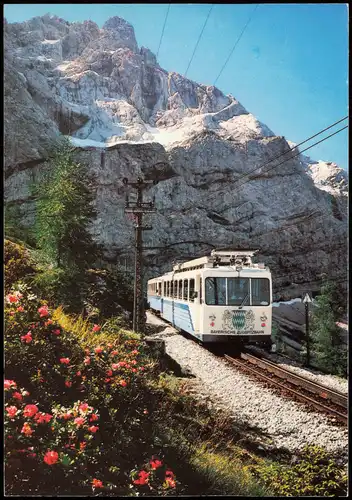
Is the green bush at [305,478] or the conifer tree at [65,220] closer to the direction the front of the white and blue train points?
the green bush

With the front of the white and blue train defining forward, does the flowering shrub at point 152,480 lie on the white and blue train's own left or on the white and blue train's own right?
on the white and blue train's own right

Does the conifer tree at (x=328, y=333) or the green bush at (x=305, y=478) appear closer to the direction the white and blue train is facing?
the green bush

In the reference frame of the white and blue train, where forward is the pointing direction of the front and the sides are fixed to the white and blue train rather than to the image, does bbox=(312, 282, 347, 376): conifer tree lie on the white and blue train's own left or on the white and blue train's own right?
on the white and blue train's own left

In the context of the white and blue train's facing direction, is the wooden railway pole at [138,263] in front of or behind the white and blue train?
behind

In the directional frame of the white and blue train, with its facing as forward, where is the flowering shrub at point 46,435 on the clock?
The flowering shrub is roughly at 2 o'clock from the white and blue train.

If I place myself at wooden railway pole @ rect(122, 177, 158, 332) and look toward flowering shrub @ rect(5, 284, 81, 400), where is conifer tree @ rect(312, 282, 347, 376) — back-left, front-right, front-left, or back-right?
front-left

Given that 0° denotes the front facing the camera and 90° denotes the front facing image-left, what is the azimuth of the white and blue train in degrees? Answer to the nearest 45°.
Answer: approximately 315°

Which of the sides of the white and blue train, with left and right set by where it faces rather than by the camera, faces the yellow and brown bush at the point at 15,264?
right

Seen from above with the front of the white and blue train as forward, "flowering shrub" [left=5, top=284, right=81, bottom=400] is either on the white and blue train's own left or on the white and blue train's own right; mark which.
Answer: on the white and blue train's own right
